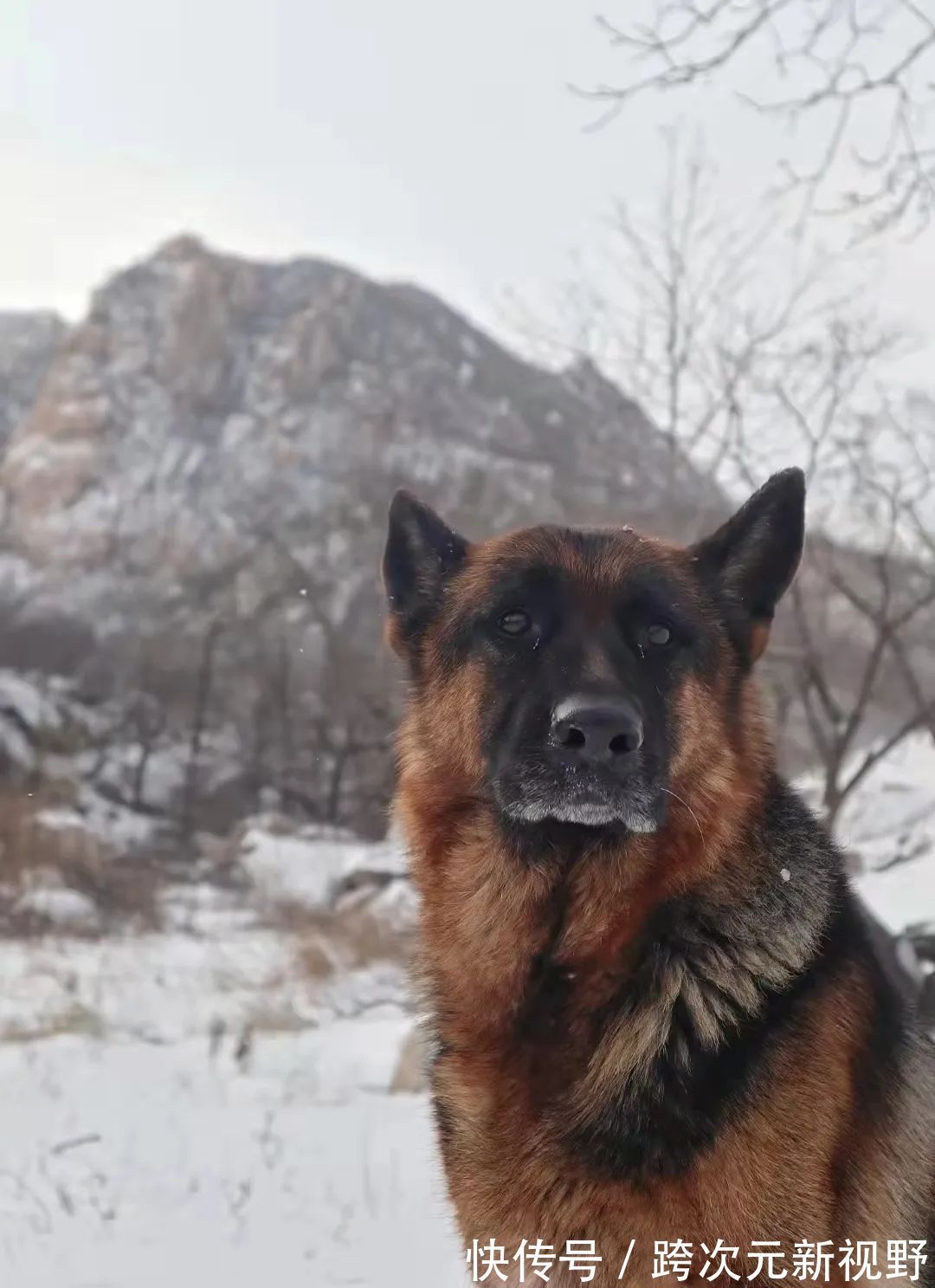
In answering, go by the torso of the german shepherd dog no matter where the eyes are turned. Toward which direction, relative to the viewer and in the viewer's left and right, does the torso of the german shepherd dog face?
facing the viewer and to the left of the viewer
